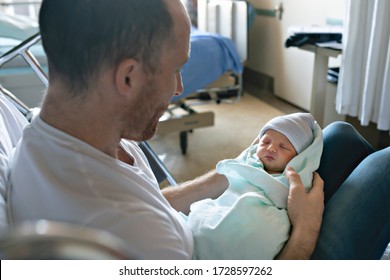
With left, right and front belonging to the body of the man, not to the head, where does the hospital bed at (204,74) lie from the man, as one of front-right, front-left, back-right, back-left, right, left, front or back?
front-left

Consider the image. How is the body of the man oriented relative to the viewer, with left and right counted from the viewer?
facing away from the viewer and to the right of the viewer

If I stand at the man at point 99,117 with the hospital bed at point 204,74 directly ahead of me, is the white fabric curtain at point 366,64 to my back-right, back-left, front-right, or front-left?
front-right

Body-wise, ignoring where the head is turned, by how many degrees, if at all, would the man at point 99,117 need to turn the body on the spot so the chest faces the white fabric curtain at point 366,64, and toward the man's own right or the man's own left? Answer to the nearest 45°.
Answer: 0° — they already face it
